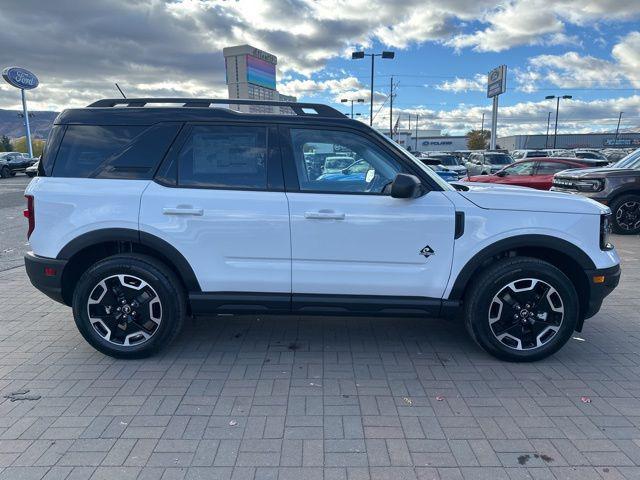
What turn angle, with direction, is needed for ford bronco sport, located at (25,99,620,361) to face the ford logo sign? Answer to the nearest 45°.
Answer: approximately 135° to its left

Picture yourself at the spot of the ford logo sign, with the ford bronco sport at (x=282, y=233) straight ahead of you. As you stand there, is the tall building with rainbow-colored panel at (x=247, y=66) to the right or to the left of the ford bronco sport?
left

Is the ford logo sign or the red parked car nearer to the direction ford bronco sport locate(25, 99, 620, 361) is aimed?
the red parked car

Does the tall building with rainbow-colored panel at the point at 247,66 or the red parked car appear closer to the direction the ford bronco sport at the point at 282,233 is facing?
the red parked car

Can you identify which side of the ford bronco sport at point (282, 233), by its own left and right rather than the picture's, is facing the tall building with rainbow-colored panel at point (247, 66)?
left

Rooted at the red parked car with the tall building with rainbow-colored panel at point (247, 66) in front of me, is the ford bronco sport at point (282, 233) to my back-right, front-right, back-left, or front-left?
back-left

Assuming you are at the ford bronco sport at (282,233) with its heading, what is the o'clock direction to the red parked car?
The red parked car is roughly at 10 o'clock from the ford bronco sport.

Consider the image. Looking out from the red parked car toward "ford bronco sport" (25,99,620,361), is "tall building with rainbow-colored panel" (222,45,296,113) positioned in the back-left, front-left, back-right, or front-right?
back-right

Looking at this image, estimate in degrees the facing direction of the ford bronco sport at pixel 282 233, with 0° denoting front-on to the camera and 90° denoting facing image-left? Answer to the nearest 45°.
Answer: approximately 270°
